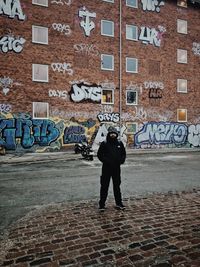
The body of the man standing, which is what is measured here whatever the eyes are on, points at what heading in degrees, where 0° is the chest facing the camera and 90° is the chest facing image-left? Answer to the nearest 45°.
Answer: approximately 0°

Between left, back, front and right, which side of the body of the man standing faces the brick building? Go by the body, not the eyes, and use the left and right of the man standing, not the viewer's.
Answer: back
